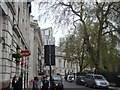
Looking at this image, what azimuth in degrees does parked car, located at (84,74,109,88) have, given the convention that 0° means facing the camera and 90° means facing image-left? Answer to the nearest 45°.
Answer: approximately 315°
